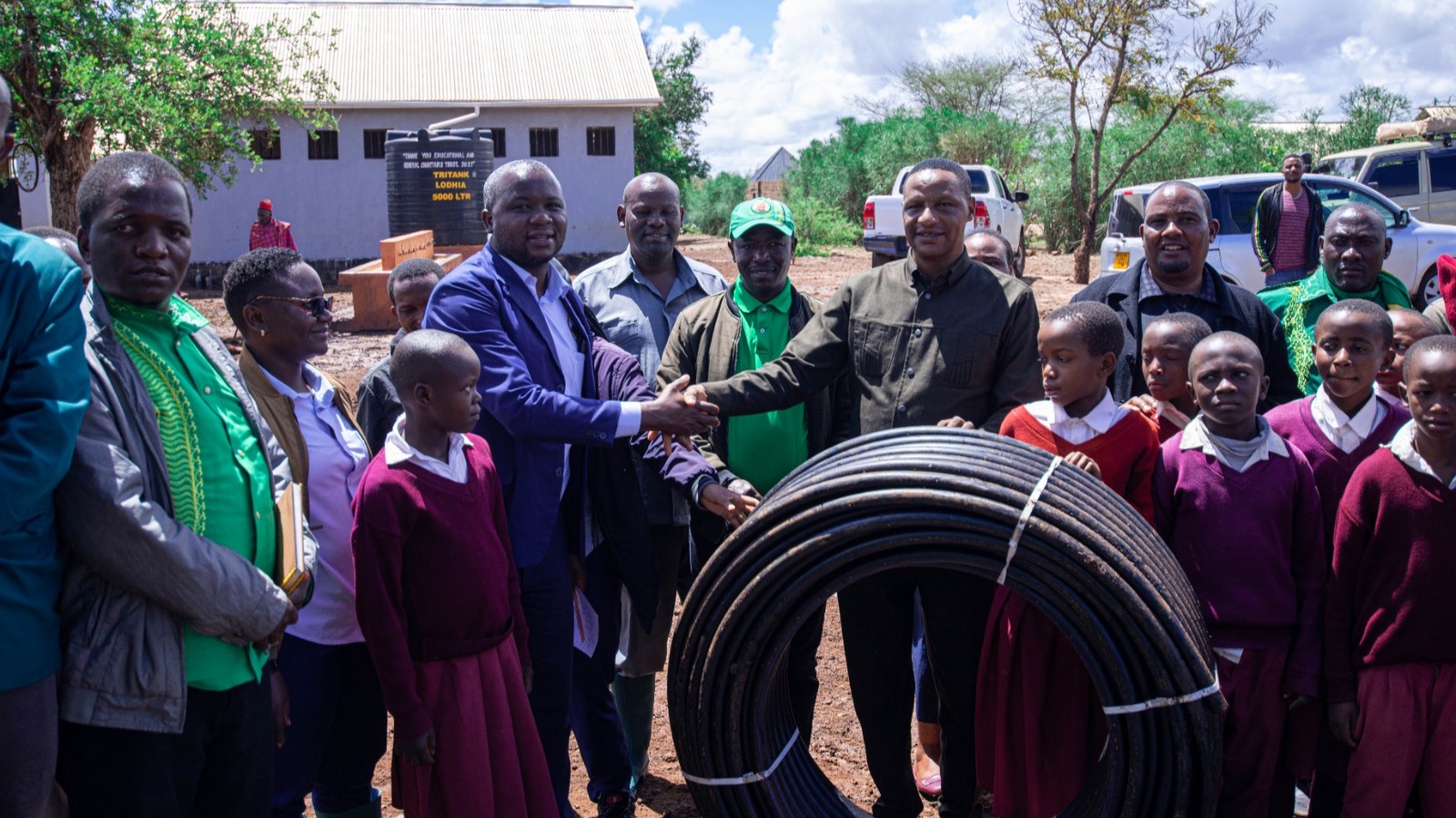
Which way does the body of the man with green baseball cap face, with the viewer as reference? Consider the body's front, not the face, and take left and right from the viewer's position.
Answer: facing the viewer

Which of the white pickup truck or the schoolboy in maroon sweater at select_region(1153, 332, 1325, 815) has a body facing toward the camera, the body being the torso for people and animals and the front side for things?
the schoolboy in maroon sweater

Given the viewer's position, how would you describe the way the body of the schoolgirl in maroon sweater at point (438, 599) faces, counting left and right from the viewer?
facing the viewer and to the right of the viewer

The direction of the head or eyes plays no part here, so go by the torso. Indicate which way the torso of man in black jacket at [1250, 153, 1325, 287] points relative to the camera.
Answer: toward the camera

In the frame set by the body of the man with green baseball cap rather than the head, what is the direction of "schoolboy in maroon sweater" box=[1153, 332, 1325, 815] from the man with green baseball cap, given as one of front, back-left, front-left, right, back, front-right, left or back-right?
front-left

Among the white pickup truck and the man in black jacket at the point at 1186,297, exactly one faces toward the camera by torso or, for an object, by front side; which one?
the man in black jacket

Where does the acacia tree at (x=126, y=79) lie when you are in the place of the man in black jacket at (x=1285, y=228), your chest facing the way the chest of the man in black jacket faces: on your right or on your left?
on your right

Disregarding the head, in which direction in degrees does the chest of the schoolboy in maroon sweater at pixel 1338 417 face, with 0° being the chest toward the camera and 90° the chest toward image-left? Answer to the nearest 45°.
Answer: approximately 0°

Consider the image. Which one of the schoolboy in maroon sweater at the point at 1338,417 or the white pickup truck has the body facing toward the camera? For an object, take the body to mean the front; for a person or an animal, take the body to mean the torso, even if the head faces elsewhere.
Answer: the schoolboy in maroon sweater

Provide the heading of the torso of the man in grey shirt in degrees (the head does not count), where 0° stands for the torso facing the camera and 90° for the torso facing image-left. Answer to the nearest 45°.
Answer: approximately 0°

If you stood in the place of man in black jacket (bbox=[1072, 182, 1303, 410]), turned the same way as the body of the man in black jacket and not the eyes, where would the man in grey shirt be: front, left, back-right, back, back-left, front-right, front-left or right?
right

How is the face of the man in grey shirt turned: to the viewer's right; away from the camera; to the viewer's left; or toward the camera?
toward the camera

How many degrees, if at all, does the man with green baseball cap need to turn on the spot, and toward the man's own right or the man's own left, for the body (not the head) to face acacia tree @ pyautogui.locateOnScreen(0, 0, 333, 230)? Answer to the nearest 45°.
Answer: approximately 135° to the man's own right

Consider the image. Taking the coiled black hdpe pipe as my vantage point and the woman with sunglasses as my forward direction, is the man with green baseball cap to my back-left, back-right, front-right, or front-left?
front-right
